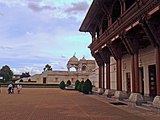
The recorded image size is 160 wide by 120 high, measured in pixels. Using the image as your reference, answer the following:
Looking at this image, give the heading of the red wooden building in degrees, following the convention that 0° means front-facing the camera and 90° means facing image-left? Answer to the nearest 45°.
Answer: approximately 45°
